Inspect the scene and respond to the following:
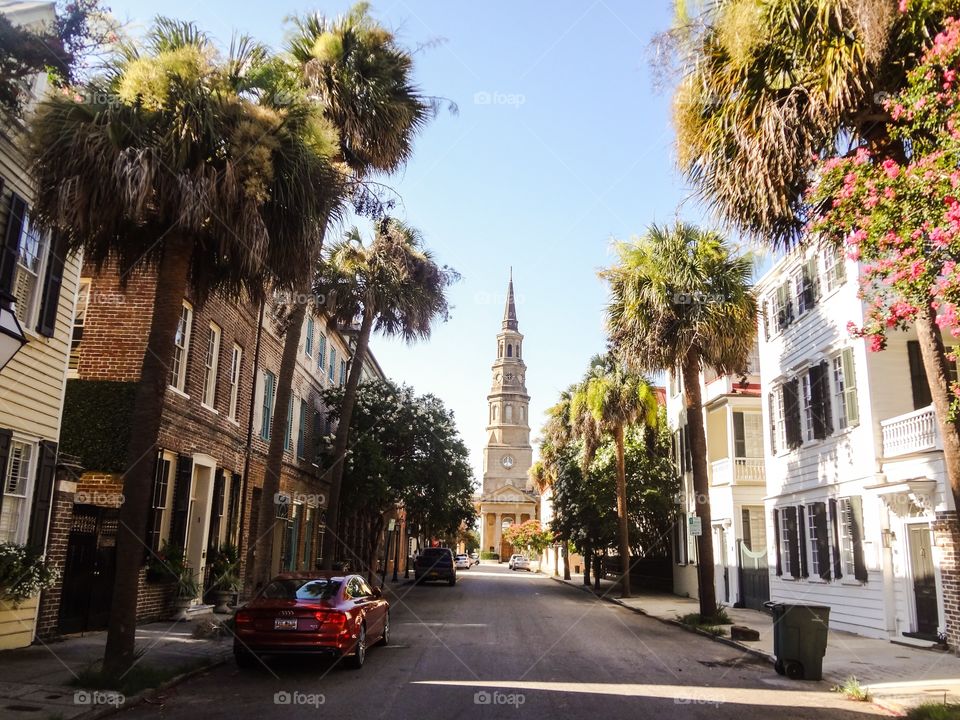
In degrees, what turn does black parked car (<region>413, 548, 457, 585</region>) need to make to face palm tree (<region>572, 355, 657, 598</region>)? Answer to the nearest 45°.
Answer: approximately 135° to its right

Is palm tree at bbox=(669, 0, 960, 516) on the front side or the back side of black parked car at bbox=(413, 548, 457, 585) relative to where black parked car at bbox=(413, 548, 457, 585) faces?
on the back side

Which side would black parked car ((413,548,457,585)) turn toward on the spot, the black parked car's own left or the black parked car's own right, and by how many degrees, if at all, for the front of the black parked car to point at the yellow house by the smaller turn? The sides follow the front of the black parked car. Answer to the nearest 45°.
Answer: approximately 180°

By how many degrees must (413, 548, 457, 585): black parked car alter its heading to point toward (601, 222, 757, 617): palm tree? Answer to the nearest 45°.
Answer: approximately 180°

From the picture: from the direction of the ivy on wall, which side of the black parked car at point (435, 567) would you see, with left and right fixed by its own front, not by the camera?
back

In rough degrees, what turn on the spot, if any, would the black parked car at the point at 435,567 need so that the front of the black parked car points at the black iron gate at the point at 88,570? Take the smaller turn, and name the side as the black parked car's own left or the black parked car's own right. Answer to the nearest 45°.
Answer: approximately 180°

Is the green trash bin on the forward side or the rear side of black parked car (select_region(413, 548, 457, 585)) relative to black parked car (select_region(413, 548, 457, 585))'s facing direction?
on the rear side

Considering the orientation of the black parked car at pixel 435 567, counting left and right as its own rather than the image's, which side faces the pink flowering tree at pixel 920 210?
back

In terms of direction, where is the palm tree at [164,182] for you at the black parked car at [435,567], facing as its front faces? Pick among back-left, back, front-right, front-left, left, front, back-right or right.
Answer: back

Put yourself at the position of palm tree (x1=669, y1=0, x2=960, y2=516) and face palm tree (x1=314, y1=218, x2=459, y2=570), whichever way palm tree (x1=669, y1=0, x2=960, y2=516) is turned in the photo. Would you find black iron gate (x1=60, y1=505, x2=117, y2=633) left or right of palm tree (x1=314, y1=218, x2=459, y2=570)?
left

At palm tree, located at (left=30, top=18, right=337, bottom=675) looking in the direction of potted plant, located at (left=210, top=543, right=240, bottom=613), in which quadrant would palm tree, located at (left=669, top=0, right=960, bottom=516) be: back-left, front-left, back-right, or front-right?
back-right

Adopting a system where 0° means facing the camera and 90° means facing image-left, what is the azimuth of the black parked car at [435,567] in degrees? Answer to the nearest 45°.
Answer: approximately 180°
